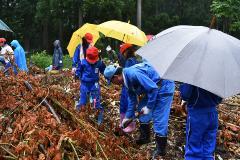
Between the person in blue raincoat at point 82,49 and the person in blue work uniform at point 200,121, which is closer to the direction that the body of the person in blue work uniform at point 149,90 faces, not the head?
the person in blue raincoat

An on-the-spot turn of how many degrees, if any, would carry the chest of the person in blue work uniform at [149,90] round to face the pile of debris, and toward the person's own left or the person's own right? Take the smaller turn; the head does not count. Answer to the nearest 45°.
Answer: approximately 45° to the person's own left

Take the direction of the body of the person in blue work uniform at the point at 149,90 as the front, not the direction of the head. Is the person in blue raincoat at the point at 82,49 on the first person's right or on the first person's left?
on the first person's right

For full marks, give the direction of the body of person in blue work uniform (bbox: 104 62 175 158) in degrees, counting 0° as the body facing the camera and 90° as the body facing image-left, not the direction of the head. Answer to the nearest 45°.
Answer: approximately 90°

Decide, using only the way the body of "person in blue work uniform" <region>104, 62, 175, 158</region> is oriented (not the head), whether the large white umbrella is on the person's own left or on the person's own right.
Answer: on the person's own left
